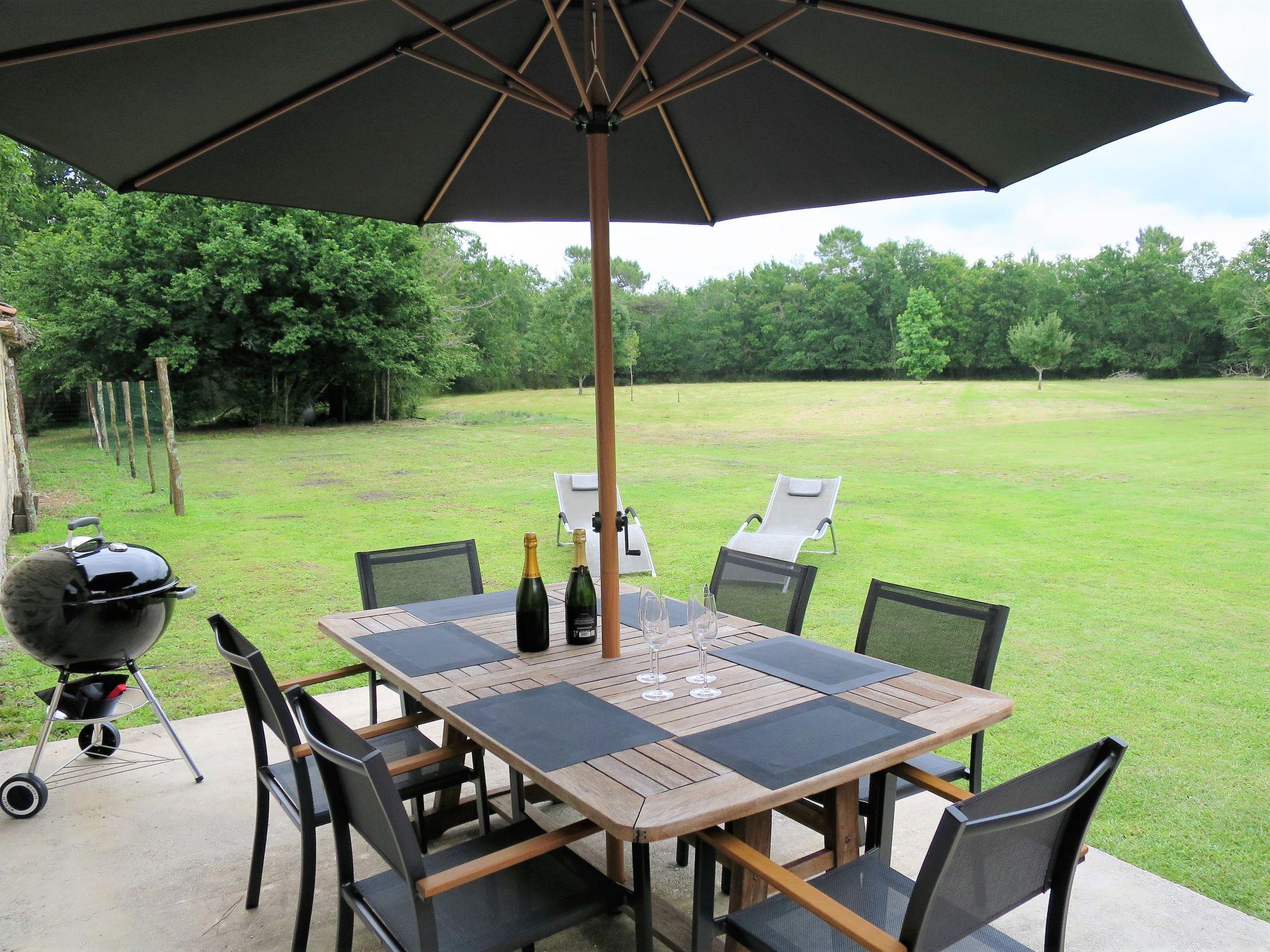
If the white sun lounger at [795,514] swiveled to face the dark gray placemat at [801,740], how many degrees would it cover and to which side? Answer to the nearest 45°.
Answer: approximately 45° to its left

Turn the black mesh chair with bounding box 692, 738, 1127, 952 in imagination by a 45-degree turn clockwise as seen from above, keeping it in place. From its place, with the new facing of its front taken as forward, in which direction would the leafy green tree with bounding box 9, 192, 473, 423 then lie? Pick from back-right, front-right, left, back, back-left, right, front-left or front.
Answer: front-left

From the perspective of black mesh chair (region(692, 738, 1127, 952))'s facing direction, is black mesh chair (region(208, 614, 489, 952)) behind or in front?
in front

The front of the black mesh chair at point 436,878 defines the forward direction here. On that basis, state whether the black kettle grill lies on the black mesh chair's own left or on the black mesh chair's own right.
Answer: on the black mesh chair's own left

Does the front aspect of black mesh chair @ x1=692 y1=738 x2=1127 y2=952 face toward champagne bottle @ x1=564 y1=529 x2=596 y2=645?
yes

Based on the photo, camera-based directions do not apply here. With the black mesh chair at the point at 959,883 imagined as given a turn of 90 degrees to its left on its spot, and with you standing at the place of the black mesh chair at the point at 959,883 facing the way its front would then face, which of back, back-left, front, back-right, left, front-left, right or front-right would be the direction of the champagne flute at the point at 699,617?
right

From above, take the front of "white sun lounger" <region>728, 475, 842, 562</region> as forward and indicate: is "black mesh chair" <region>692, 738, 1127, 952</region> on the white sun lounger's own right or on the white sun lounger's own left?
on the white sun lounger's own left

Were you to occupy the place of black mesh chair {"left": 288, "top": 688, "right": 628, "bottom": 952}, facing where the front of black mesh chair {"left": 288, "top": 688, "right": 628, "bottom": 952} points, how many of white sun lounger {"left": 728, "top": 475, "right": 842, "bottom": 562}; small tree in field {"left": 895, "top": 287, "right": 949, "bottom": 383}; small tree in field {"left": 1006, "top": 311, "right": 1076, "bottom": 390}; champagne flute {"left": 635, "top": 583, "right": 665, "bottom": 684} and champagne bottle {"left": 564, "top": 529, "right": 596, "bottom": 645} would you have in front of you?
5

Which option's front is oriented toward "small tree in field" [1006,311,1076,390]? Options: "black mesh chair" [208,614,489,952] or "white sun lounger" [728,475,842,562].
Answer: the black mesh chair

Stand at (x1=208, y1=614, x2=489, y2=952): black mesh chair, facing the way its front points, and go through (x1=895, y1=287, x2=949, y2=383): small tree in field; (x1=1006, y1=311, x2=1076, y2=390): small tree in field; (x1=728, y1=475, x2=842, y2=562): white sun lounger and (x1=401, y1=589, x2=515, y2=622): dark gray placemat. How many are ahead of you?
4

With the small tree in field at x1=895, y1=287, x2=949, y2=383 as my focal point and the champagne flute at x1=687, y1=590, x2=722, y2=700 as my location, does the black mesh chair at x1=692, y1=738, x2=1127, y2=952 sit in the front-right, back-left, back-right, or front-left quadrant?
back-right

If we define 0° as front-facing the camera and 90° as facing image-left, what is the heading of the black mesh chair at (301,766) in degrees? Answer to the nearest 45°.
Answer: approximately 225°

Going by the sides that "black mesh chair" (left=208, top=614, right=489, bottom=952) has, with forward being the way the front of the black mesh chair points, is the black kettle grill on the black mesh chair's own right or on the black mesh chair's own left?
on the black mesh chair's own left

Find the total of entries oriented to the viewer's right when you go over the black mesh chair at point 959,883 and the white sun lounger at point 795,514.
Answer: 0

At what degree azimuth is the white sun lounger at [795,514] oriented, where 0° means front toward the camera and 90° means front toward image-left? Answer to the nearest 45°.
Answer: approximately 45°

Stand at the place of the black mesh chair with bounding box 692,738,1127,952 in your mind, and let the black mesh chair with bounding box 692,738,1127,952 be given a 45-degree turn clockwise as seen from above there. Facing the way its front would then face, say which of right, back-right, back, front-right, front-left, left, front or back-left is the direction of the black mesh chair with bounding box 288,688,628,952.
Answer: left

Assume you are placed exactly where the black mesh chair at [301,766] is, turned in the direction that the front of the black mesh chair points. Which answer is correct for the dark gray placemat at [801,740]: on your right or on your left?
on your right

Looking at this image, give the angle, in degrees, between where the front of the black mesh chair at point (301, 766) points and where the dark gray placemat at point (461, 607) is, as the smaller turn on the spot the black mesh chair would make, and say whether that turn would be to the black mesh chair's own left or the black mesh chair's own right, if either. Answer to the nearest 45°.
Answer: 0° — it already faces it

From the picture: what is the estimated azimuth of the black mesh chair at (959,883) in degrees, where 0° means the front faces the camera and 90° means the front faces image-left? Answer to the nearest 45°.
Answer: approximately 135°

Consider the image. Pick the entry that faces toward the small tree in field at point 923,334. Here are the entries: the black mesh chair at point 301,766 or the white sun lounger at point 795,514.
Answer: the black mesh chair

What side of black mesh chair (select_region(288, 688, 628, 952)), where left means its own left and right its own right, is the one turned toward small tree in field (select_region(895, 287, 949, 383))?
front
